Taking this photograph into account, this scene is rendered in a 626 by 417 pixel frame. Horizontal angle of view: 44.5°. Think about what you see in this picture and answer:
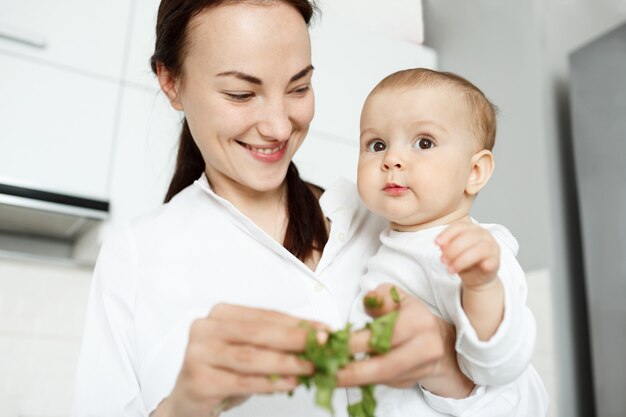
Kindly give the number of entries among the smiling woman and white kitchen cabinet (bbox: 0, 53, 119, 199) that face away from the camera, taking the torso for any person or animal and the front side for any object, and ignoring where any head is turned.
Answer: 0

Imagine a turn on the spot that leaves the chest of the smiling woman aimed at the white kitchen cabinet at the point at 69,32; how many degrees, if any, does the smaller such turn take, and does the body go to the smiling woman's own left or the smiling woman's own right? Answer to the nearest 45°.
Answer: approximately 180°

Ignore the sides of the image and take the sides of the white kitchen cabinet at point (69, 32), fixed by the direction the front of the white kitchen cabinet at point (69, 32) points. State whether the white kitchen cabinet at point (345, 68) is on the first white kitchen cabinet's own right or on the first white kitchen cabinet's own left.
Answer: on the first white kitchen cabinet's own left

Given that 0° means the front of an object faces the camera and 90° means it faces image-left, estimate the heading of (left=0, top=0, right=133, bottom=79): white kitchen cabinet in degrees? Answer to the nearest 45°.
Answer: approximately 315°

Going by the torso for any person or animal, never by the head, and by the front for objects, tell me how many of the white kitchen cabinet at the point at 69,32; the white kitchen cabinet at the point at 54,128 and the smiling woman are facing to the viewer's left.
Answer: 0

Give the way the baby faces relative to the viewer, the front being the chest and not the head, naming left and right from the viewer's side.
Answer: facing the viewer and to the left of the viewer

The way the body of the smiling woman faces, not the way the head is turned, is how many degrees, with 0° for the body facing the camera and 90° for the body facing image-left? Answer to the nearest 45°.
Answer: approximately 315°

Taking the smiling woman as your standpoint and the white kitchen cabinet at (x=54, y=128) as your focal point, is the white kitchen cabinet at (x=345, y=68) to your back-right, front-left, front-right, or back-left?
front-right

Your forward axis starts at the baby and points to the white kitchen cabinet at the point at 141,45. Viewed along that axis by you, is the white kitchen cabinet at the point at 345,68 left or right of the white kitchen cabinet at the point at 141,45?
right

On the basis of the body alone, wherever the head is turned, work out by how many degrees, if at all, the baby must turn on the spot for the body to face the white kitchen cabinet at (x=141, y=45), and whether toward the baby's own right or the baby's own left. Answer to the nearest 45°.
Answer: approximately 90° to the baby's own right

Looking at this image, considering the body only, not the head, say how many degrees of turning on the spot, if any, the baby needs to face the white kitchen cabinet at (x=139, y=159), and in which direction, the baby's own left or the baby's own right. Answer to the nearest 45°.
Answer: approximately 90° to the baby's own right

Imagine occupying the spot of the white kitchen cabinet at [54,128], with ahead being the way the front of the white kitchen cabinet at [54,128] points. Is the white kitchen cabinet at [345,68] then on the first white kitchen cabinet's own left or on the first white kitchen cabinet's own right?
on the first white kitchen cabinet's own left
